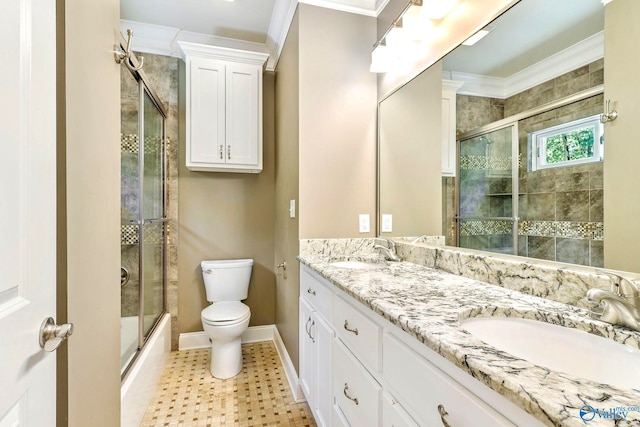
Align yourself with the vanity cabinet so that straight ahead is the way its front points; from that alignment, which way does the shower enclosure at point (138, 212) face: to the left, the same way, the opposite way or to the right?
the opposite way

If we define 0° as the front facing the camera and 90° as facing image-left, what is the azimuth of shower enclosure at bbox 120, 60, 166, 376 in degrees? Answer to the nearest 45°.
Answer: approximately 270°

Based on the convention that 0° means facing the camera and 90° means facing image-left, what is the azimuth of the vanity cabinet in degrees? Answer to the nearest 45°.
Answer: approximately 45°

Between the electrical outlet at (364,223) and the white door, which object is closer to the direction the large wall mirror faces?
the white door

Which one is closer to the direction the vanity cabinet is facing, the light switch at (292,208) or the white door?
the white door

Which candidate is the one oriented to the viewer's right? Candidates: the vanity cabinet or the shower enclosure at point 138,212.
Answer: the shower enclosure

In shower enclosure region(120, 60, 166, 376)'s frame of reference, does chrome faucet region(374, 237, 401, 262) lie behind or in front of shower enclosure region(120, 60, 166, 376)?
in front

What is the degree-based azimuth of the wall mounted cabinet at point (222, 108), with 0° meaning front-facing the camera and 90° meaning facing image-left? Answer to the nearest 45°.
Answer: approximately 0°

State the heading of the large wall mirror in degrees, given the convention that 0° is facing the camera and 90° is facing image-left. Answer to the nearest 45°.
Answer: approximately 45°

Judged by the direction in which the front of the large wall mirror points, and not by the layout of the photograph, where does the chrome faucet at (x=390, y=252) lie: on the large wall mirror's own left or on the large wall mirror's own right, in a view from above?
on the large wall mirror's own right

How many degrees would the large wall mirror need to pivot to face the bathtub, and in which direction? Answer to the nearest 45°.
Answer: approximately 45° to its right

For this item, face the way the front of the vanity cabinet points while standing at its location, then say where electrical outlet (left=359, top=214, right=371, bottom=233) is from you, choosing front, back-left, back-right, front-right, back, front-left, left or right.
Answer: back-right

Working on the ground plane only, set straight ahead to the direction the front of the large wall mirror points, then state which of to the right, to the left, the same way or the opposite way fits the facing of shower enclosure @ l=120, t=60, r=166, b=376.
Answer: the opposite way
